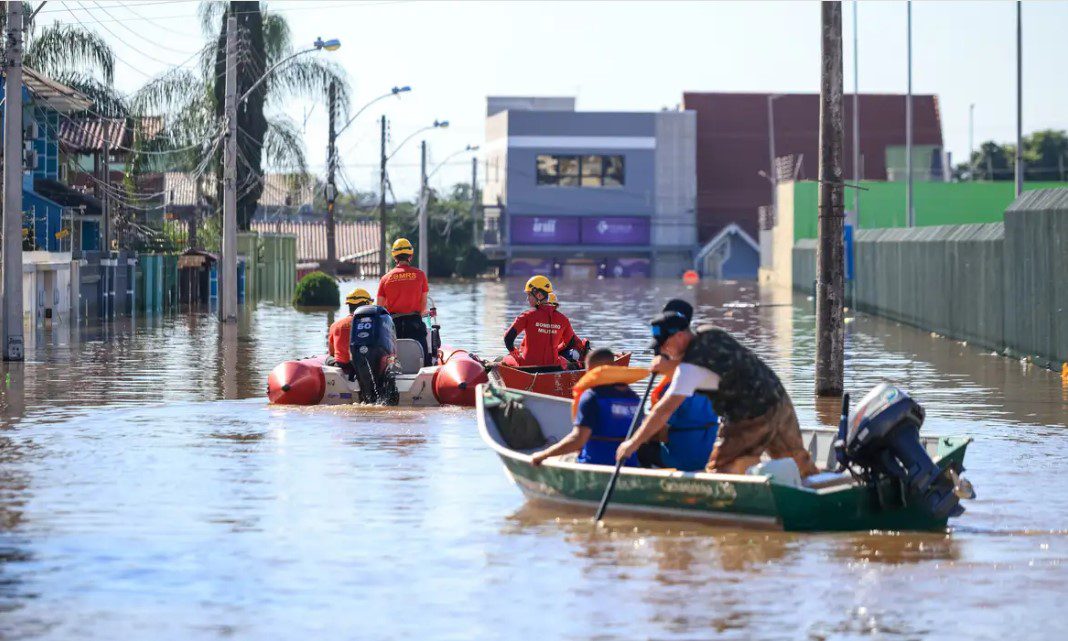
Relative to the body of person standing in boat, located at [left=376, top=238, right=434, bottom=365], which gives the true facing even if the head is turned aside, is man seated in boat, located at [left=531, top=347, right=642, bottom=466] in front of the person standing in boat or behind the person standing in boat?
behind

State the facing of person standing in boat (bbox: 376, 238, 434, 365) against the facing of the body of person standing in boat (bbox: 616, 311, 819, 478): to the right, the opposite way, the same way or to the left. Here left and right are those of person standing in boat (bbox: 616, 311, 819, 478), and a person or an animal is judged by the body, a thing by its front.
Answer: to the right

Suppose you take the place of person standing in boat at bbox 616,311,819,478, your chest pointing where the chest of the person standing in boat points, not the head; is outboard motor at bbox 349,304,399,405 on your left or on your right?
on your right

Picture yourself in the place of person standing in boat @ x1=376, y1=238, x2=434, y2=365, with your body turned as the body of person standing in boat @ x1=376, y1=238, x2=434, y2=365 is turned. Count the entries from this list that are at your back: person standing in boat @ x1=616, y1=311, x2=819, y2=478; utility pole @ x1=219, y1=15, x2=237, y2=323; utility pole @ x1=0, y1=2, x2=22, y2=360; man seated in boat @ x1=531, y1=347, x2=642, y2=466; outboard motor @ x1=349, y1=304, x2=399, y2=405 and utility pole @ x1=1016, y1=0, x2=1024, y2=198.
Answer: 3

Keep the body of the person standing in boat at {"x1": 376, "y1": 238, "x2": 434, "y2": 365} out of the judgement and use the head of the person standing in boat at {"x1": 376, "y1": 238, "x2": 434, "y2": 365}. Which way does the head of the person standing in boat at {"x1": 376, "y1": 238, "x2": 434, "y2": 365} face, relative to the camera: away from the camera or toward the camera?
away from the camera

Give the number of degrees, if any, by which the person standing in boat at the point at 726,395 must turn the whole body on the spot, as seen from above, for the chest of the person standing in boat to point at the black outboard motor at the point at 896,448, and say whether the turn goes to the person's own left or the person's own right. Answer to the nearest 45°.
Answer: approximately 180°

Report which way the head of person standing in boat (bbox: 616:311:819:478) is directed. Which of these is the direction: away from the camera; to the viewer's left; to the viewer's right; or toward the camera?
to the viewer's left

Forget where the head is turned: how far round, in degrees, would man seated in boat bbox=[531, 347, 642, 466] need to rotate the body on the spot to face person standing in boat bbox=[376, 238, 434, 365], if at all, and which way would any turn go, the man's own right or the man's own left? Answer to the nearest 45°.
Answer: approximately 45° to the man's own right

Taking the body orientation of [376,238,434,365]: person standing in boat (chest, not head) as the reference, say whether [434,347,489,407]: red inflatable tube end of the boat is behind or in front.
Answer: behind

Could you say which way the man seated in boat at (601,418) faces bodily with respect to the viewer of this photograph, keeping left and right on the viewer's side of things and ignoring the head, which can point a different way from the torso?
facing away from the viewer and to the left of the viewer

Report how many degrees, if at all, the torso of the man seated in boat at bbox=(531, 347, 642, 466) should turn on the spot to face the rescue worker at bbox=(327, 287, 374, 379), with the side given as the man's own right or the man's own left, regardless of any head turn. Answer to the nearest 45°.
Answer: approximately 45° to the man's own right

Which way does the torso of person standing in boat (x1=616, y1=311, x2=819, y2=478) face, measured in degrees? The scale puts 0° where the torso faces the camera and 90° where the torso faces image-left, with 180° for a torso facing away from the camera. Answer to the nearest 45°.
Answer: approximately 90°

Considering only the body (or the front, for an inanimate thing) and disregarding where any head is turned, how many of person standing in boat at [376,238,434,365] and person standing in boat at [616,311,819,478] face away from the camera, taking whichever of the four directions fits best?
1

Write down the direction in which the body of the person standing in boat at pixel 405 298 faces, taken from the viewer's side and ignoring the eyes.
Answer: away from the camera

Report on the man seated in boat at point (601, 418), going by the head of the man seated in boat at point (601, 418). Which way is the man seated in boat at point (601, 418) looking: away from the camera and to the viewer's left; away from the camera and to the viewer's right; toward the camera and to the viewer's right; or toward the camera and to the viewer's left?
away from the camera and to the viewer's left

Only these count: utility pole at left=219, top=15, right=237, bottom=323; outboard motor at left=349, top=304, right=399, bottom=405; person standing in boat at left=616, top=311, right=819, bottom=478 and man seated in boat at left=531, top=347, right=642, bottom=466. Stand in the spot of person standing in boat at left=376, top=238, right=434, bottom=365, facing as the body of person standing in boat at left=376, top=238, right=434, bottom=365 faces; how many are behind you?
3

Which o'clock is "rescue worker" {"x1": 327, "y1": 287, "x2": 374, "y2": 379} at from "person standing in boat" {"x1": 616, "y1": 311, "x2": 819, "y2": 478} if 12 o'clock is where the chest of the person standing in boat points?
The rescue worker is roughly at 2 o'clock from the person standing in boat.

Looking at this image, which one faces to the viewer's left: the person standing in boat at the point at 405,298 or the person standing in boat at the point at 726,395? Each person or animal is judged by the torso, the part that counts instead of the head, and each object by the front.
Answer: the person standing in boat at the point at 726,395
